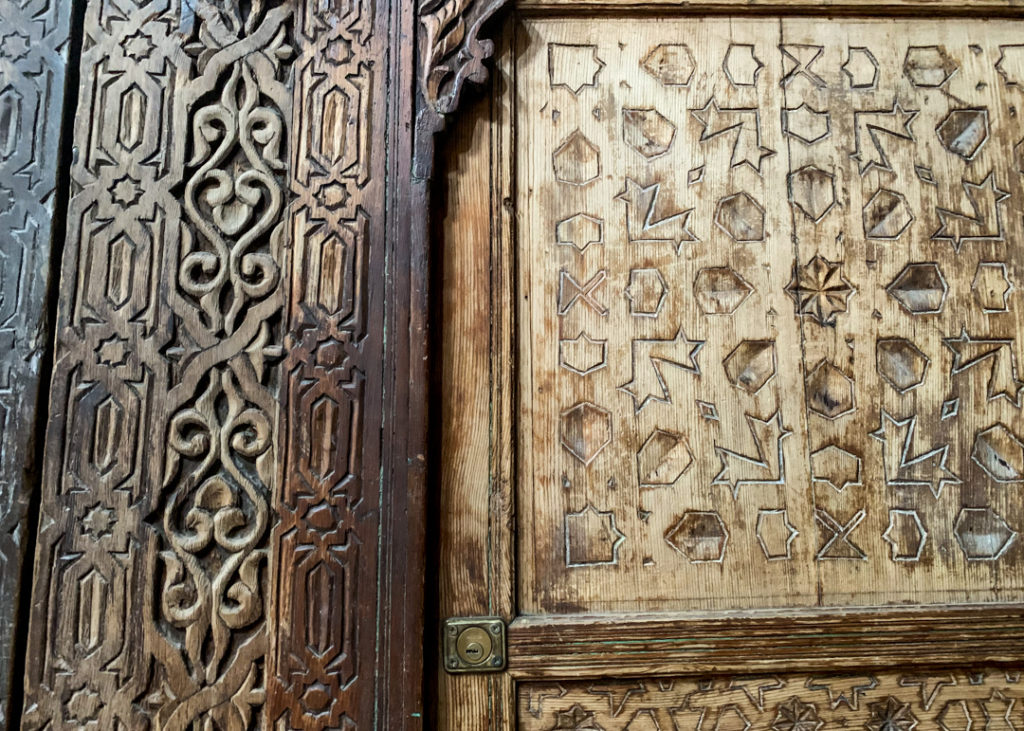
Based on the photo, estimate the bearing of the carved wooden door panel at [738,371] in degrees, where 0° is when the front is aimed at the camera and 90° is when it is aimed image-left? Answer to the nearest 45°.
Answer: approximately 0°
